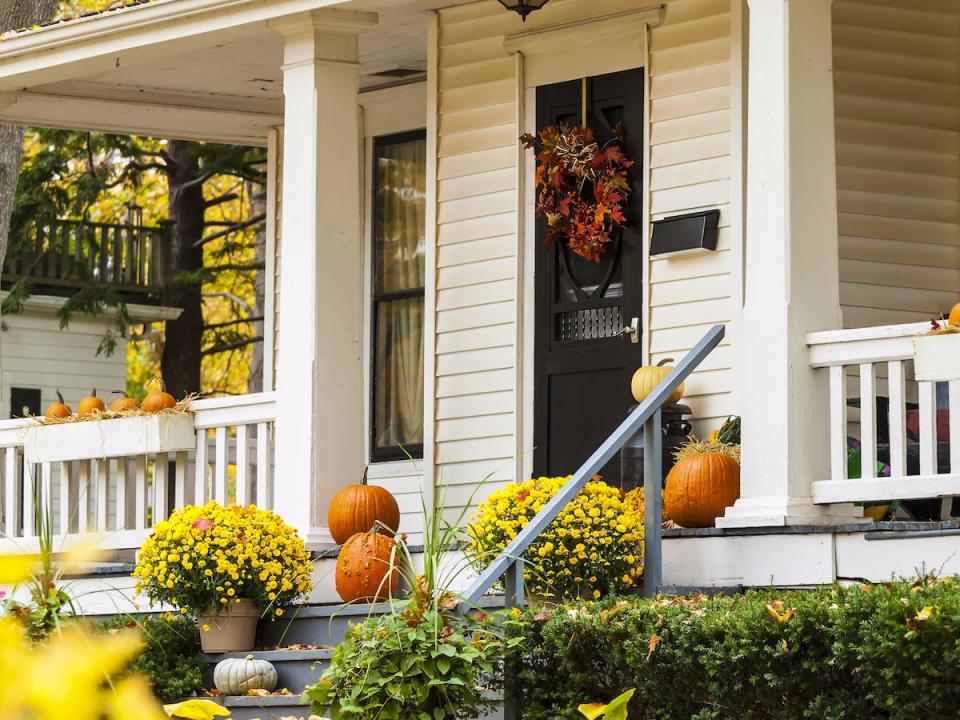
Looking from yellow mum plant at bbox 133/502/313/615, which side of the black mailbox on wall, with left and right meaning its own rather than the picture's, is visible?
front

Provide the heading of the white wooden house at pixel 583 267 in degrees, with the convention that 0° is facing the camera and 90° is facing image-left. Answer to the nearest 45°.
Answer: approximately 45°

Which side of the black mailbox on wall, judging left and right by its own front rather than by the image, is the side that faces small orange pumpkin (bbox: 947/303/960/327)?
left

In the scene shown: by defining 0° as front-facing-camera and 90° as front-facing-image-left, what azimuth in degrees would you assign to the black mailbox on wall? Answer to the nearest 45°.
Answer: approximately 45°

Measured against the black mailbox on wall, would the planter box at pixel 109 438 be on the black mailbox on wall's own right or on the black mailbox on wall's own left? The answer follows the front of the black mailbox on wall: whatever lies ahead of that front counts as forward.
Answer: on the black mailbox on wall's own right

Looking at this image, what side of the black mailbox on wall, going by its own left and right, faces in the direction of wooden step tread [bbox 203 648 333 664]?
front

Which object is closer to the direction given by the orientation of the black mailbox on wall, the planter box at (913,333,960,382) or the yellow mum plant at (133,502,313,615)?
the yellow mum plant

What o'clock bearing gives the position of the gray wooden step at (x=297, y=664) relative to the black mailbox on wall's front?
The gray wooden step is roughly at 12 o'clock from the black mailbox on wall.

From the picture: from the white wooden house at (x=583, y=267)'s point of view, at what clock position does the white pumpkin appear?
The white pumpkin is roughly at 12 o'clock from the white wooden house.

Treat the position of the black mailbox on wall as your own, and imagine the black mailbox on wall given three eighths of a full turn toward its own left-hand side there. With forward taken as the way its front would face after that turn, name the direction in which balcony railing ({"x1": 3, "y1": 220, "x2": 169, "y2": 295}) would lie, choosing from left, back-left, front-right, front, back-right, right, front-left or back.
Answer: back-left

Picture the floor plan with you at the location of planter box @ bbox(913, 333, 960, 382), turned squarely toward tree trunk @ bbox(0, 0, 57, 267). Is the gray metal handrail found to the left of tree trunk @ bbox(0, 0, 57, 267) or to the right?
left

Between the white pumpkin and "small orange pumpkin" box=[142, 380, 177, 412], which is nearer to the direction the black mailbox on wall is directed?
the white pumpkin
